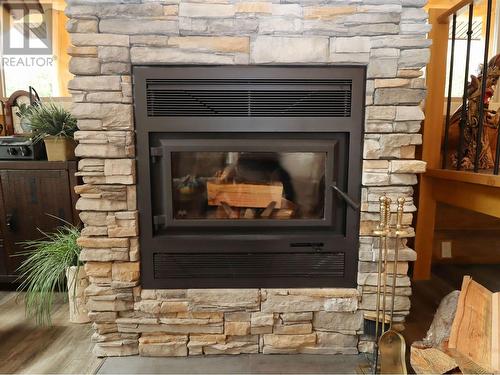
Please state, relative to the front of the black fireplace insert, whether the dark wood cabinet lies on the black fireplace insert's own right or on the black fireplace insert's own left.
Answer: on the black fireplace insert's own right

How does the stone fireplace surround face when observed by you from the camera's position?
facing the viewer

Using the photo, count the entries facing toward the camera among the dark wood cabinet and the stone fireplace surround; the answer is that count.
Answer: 2

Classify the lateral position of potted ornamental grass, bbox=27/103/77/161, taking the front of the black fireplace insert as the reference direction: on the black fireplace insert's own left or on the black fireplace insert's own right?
on the black fireplace insert's own right

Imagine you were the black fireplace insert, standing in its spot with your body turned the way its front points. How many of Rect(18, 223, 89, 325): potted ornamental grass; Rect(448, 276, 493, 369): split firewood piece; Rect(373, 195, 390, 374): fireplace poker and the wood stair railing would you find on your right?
1

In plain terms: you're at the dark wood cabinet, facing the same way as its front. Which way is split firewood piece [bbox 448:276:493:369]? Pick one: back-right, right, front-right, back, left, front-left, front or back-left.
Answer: front-left

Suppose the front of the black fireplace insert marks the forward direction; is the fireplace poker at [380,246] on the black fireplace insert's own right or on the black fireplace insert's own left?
on the black fireplace insert's own left

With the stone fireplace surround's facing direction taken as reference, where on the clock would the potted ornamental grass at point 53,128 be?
The potted ornamental grass is roughly at 4 o'clock from the stone fireplace surround.

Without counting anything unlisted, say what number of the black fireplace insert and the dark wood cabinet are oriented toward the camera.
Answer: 2

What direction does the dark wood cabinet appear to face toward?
toward the camera
